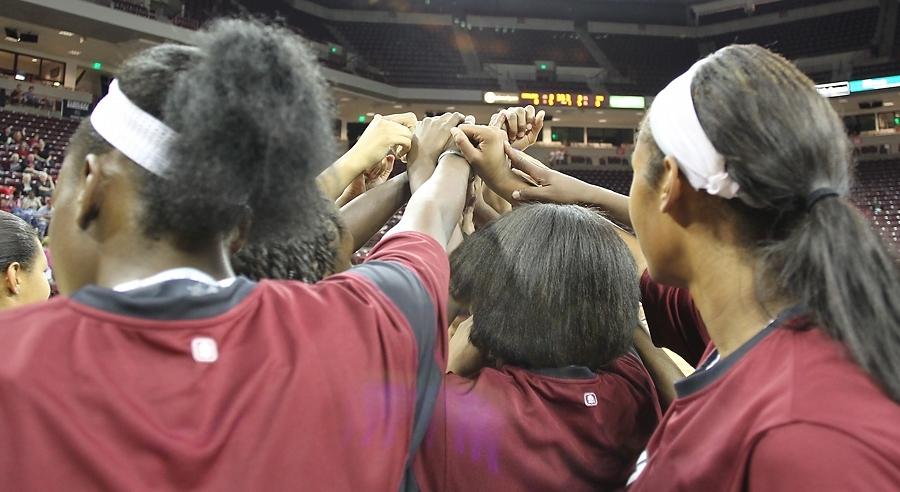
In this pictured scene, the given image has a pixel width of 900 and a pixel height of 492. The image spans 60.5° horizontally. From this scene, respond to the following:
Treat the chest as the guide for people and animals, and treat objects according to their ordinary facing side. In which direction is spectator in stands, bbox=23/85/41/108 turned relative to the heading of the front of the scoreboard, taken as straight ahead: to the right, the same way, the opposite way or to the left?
to the left

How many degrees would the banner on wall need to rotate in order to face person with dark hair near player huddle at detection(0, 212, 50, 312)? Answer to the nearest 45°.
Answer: approximately 45° to its right

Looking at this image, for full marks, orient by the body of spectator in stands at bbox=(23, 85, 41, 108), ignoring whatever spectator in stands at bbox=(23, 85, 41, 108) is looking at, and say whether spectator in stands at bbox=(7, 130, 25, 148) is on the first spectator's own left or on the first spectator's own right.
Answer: on the first spectator's own right

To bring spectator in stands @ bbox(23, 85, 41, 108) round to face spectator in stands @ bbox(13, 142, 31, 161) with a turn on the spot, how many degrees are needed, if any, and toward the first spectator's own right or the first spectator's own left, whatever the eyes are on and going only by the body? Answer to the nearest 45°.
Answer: approximately 45° to the first spectator's own right

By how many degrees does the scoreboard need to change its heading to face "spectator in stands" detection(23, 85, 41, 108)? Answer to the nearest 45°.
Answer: approximately 45° to its right

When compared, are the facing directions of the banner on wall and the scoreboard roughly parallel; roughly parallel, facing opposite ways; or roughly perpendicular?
roughly perpendicular

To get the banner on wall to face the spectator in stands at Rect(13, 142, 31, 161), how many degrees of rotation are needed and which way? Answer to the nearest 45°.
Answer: approximately 45° to its right

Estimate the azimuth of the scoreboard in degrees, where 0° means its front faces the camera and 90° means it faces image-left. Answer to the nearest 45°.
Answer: approximately 0°

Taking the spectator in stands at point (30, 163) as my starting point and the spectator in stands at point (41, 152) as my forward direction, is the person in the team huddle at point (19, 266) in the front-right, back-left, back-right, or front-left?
back-right

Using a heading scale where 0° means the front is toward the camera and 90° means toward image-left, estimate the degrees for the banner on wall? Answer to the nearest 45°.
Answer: approximately 315°

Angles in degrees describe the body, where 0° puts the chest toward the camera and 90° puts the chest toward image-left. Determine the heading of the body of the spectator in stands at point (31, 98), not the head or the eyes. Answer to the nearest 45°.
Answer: approximately 315°

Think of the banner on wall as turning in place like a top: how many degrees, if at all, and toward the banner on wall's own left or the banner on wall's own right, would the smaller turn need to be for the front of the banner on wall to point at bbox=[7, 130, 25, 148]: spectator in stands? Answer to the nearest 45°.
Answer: approximately 45° to the banner on wall's own right
